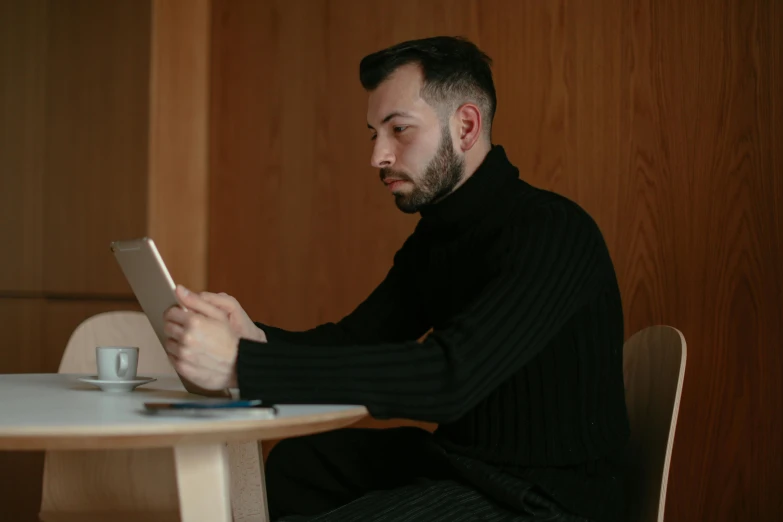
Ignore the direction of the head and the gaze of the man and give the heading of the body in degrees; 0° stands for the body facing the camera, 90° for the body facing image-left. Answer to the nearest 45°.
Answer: approximately 90°

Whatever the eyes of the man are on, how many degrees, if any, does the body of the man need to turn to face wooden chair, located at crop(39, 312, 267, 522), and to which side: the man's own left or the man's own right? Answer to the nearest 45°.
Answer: approximately 45° to the man's own right

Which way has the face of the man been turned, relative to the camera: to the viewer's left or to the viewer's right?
to the viewer's left
